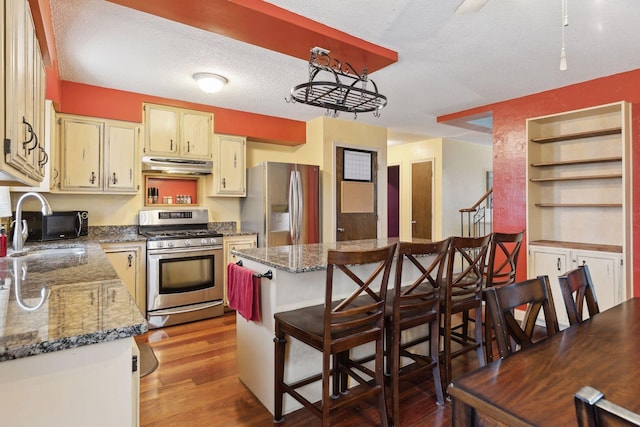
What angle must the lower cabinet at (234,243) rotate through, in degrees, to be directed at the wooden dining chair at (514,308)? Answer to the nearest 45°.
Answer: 0° — it already faces it

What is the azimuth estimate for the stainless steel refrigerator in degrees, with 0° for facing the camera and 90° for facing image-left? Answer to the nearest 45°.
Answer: approximately 315°

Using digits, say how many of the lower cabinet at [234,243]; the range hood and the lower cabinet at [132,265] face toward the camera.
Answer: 3

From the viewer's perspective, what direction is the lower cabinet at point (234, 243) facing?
toward the camera

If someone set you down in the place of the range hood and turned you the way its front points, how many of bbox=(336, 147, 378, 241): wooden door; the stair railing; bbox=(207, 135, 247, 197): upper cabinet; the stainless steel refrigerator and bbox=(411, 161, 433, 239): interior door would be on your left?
5

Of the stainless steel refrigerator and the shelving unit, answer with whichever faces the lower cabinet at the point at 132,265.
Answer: the shelving unit

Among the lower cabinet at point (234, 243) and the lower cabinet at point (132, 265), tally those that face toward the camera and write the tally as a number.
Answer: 2

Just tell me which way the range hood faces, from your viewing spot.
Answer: facing the viewer

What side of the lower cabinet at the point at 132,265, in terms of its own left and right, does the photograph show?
front

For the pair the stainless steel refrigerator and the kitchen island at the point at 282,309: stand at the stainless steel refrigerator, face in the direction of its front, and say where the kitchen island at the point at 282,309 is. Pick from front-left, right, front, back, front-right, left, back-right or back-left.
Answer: front-right

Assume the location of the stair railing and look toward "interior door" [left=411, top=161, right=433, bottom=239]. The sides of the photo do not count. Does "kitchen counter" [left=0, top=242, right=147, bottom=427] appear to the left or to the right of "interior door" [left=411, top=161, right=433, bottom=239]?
left

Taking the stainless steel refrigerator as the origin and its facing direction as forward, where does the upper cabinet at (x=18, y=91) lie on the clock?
The upper cabinet is roughly at 2 o'clock from the stainless steel refrigerator.
